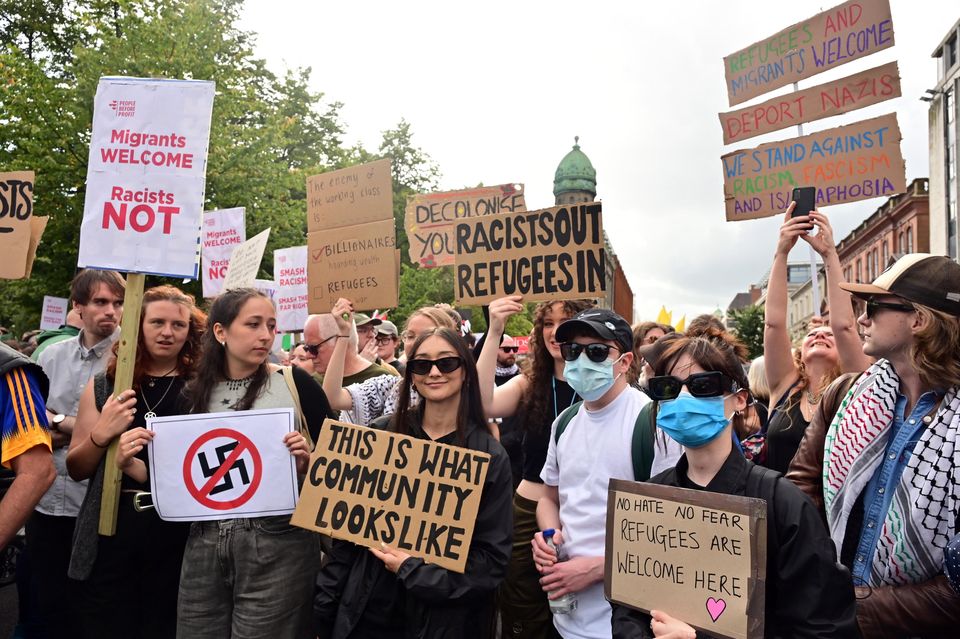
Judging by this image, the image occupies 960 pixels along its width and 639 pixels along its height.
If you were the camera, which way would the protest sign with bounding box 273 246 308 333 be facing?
facing the viewer

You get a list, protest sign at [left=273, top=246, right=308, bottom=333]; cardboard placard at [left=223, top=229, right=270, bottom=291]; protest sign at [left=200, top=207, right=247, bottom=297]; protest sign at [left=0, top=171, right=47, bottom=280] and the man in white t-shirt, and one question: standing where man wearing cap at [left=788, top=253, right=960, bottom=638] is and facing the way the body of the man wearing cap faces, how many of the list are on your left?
0

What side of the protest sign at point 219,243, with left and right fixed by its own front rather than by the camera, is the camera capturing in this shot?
front

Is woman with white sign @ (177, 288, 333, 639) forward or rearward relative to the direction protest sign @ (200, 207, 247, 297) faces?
forward

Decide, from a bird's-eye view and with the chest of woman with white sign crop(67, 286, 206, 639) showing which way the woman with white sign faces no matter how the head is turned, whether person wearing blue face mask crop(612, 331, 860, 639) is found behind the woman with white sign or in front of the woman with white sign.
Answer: in front

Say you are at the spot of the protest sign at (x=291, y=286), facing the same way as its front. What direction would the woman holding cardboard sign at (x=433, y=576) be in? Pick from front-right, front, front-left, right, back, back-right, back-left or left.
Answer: front

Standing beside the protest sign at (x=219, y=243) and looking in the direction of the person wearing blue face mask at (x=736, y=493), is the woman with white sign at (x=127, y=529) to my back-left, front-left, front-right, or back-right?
front-right

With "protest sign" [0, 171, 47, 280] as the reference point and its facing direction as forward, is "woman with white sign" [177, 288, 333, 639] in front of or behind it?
in front

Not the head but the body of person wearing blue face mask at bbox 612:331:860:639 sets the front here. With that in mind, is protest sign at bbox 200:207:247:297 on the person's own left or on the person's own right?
on the person's own right

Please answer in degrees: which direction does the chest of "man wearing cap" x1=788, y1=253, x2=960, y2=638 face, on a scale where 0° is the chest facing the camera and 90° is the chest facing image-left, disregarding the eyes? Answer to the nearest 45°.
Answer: approximately 45°

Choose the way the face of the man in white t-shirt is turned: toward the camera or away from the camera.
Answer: toward the camera

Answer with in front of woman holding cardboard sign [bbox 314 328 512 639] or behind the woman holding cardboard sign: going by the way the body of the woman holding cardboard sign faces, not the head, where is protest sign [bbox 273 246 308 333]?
behind

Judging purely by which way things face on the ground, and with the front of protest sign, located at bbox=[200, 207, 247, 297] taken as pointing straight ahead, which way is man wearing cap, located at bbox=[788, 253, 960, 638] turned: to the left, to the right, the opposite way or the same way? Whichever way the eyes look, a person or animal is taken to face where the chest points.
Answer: to the right

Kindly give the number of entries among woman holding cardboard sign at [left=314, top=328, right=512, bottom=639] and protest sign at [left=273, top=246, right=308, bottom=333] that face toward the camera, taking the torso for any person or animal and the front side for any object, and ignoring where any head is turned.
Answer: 2

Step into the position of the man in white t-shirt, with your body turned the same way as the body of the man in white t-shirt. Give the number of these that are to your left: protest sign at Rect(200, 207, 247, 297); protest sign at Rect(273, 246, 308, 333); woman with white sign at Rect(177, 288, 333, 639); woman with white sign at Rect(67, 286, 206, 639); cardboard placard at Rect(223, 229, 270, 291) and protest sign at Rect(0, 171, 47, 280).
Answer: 0
